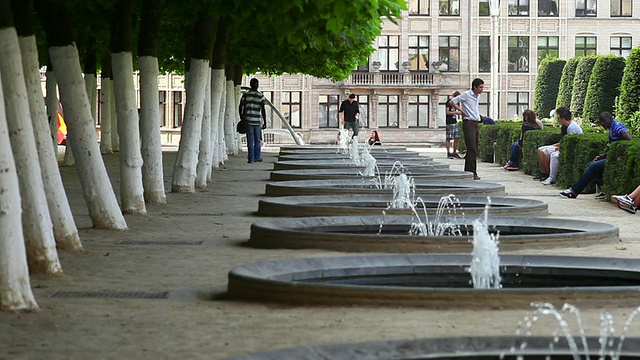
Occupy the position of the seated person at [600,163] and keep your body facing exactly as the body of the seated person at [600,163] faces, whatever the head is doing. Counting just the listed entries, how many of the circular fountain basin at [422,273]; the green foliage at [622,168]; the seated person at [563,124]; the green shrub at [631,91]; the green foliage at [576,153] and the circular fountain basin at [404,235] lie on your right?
3

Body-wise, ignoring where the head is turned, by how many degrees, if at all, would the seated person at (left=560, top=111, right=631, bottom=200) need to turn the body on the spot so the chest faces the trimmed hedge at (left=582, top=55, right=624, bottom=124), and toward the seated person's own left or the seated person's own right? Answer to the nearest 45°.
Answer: approximately 90° to the seated person's own right

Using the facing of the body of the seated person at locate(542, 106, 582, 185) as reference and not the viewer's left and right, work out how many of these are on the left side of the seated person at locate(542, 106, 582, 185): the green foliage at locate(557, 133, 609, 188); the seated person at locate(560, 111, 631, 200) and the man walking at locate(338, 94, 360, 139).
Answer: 2

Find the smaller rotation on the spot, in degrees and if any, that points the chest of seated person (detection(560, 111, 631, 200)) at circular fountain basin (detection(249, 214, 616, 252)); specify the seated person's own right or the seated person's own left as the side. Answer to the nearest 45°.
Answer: approximately 90° to the seated person's own left

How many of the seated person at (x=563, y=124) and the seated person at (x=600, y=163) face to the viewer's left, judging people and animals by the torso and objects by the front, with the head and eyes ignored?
2

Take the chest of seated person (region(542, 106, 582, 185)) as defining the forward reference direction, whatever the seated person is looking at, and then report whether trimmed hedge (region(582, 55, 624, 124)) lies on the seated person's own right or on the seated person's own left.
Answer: on the seated person's own right

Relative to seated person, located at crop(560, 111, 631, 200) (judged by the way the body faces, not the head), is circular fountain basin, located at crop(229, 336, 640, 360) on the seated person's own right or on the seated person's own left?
on the seated person's own left

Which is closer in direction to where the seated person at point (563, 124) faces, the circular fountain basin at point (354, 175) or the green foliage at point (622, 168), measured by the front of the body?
the circular fountain basin

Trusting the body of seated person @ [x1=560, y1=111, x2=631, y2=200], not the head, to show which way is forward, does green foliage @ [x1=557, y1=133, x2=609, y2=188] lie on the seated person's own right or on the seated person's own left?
on the seated person's own right

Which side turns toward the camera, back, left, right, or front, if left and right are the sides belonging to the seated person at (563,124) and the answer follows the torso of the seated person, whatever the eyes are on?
left

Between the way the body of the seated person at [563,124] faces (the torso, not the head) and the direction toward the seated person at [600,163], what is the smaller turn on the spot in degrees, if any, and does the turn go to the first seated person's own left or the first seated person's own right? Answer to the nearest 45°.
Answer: approximately 90° to the first seated person's own left

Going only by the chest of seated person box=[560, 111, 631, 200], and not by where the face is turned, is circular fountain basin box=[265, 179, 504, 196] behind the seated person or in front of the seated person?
in front

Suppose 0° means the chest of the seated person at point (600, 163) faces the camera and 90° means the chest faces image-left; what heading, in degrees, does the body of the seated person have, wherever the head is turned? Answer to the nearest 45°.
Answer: approximately 90°
